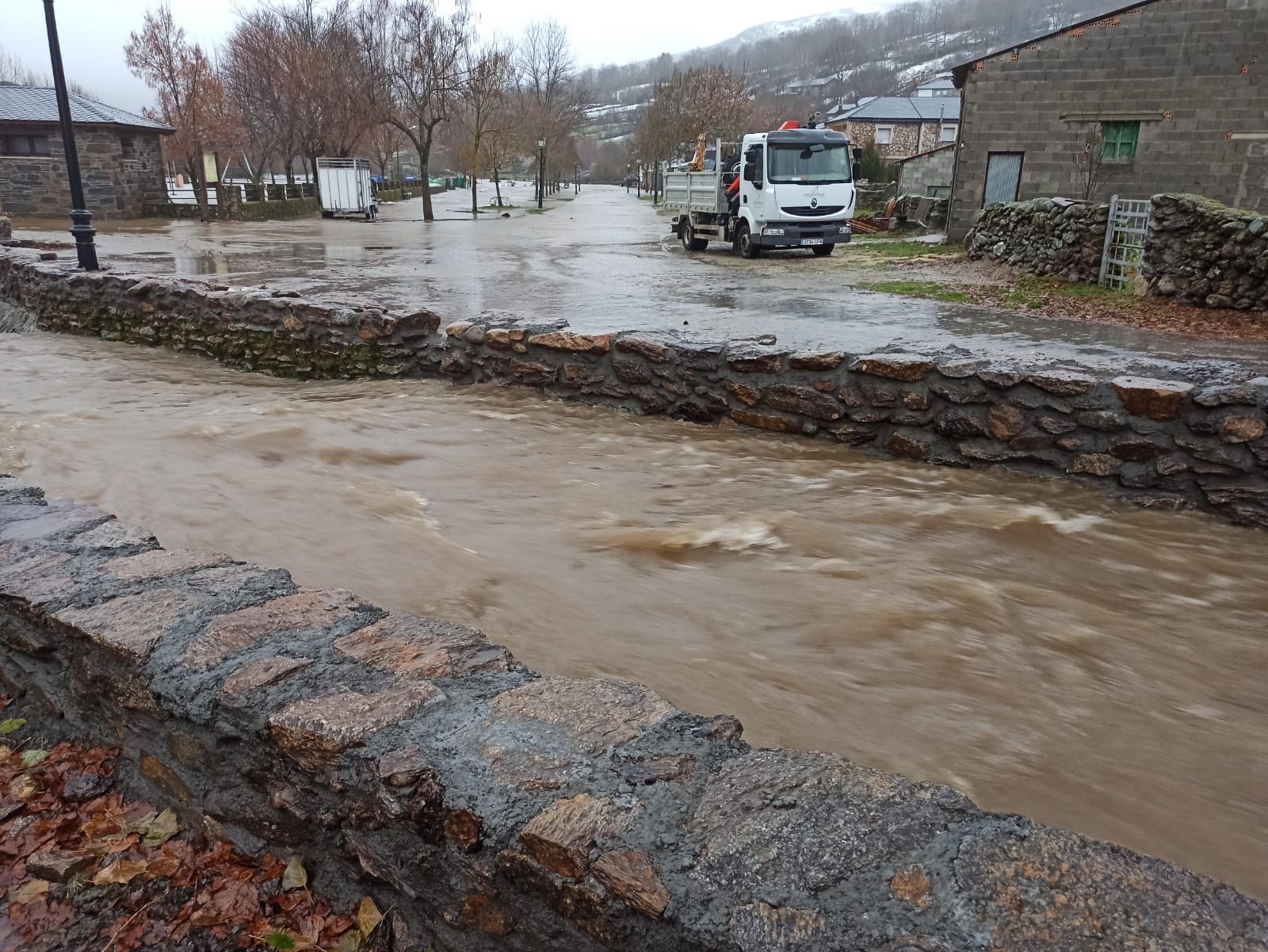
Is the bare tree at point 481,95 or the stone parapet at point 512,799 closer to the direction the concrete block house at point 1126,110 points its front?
the stone parapet

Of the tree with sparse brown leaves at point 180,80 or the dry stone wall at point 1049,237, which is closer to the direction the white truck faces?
the dry stone wall

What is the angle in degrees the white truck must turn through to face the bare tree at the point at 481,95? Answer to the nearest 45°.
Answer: approximately 180°

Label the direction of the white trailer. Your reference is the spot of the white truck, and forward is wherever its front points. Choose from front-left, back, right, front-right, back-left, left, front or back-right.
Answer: back

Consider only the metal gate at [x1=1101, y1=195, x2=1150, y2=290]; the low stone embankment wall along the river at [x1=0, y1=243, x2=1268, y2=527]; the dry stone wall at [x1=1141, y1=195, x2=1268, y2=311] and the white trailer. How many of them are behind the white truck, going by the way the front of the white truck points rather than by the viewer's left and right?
1

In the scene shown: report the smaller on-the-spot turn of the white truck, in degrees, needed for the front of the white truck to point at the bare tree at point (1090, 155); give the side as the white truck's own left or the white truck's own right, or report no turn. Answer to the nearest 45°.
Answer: approximately 45° to the white truck's own left

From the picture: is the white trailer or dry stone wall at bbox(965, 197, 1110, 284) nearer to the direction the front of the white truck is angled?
the dry stone wall

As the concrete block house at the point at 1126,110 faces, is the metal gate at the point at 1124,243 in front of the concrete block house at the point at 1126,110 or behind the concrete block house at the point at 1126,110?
in front

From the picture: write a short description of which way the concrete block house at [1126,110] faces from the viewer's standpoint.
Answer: facing the viewer

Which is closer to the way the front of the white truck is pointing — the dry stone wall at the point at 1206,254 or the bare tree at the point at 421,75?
the dry stone wall

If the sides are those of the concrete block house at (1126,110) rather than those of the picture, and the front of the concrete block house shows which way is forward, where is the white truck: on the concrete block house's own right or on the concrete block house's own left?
on the concrete block house's own right

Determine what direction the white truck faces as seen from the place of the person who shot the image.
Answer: facing the viewer and to the right of the viewer

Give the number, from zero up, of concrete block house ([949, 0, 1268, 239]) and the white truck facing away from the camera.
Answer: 0

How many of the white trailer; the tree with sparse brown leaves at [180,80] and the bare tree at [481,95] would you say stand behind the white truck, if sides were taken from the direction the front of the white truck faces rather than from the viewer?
3

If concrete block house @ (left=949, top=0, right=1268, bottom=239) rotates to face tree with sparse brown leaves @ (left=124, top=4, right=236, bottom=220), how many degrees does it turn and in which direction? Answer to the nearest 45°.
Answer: approximately 90° to its right

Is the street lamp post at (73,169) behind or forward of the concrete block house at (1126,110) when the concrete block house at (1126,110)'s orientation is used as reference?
forward
